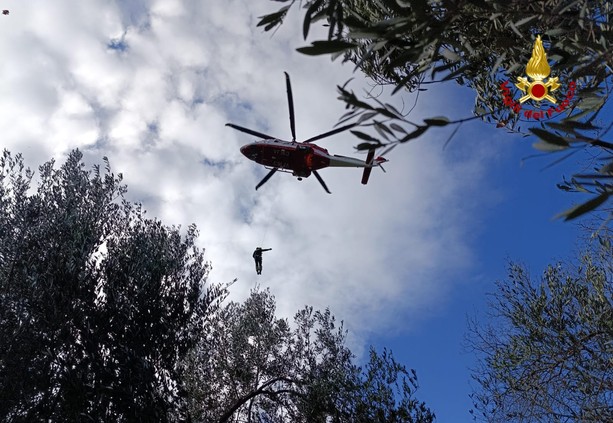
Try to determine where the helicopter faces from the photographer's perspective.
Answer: facing to the left of the viewer

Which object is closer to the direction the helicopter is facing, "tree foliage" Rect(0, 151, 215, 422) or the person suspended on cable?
the tree foliage
